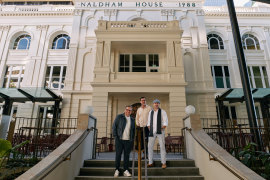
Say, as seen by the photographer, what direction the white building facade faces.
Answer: facing the viewer

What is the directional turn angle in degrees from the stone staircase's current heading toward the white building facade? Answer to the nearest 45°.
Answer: approximately 180°

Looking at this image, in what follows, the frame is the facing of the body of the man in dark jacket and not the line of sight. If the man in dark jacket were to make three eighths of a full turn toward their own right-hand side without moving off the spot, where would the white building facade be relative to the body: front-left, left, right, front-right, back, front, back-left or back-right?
right

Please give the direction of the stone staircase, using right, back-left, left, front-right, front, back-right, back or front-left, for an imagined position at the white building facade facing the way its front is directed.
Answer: front

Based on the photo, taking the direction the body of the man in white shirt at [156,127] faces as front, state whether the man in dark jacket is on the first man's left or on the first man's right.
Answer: on the first man's right

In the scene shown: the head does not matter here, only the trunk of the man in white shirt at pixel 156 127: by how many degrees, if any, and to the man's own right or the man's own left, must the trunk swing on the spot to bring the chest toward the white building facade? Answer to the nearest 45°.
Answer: approximately 180°

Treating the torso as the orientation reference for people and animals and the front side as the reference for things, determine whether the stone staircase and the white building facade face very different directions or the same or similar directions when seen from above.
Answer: same or similar directions

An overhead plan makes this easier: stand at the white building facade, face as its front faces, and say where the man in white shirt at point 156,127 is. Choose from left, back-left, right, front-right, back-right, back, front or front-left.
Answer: front

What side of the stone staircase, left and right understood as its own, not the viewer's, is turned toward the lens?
front

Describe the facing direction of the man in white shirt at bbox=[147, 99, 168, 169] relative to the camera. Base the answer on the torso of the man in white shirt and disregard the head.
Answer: toward the camera
